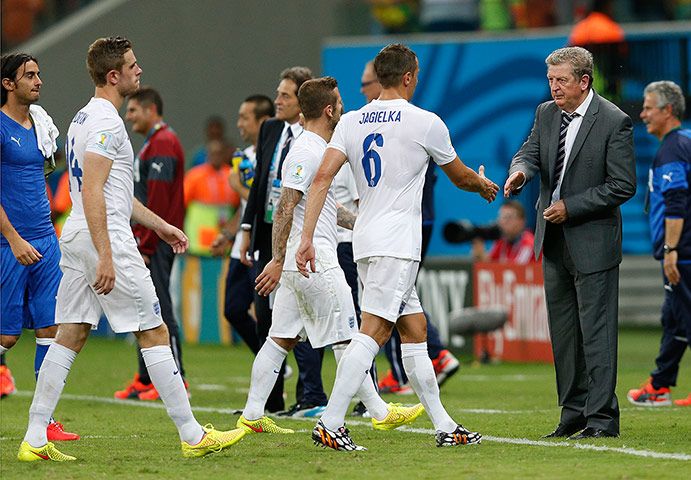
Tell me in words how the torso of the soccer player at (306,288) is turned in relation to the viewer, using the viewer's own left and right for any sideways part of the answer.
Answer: facing to the right of the viewer

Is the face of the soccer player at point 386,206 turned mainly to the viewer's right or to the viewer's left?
to the viewer's right

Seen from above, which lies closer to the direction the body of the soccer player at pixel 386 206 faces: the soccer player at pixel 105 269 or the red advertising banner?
the red advertising banner

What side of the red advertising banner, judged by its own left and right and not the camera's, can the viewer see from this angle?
front

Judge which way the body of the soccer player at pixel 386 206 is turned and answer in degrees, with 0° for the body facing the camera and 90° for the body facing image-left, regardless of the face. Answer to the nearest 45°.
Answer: approximately 225°

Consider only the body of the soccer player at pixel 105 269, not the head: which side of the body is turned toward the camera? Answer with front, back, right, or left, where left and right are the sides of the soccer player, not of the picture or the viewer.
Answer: right

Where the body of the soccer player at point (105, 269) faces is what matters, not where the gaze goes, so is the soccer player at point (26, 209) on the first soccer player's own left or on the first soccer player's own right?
on the first soccer player's own left

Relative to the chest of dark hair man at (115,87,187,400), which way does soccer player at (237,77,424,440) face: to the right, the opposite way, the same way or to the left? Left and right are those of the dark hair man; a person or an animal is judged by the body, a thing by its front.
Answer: the opposite way

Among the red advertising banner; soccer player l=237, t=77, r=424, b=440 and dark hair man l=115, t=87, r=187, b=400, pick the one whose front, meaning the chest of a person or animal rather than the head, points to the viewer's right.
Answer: the soccer player

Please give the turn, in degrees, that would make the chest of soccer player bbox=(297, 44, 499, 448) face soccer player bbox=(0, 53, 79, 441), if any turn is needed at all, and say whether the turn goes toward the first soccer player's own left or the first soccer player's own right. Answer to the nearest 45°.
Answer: approximately 135° to the first soccer player's own left

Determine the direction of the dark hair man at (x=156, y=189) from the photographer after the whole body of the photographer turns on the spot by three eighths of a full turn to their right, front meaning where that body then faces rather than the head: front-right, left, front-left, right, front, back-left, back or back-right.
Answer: back-left

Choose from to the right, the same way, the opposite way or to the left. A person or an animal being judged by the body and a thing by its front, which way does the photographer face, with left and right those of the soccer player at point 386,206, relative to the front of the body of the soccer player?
the opposite way
